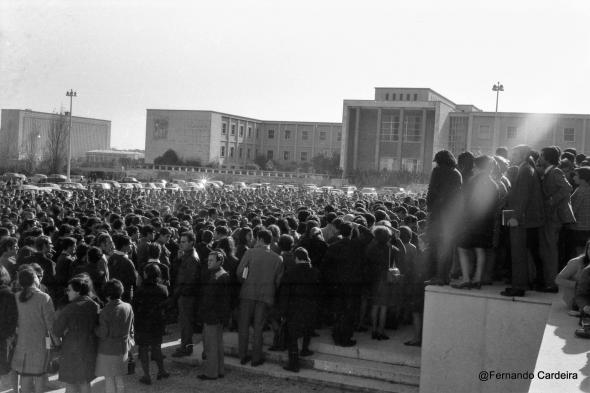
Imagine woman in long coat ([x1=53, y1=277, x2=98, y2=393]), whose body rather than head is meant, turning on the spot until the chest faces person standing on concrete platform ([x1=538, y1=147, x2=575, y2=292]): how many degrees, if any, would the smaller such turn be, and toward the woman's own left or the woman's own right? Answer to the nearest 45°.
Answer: approximately 135° to the woman's own right

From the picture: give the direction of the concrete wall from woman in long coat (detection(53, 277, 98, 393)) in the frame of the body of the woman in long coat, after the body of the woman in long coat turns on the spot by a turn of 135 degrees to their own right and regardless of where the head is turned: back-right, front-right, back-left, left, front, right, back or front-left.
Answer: front

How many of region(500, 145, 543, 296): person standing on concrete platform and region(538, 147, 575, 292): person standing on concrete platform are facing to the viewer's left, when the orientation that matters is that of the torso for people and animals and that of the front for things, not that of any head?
2

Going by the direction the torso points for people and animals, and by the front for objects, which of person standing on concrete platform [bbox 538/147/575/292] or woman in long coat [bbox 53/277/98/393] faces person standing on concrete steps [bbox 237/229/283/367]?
person standing on concrete platform [bbox 538/147/575/292]

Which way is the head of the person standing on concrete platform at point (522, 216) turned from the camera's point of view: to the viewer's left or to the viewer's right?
to the viewer's left

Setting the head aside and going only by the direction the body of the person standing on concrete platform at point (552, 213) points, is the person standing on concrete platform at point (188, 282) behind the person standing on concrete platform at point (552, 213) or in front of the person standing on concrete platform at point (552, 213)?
in front

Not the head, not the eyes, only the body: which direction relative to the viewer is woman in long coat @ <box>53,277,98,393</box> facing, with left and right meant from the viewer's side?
facing away from the viewer and to the left of the viewer

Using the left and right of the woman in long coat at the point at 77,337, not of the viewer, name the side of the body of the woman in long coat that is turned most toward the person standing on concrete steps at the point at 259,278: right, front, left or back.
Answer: right

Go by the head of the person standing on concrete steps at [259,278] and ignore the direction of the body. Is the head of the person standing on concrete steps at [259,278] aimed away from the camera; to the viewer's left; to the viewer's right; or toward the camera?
away from the camera

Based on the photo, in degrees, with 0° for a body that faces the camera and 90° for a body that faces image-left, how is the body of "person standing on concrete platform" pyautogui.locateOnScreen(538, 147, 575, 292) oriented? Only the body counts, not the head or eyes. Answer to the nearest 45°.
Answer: approximately 90°

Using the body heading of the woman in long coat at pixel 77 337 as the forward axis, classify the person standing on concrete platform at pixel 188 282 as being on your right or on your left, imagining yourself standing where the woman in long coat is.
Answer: on your right

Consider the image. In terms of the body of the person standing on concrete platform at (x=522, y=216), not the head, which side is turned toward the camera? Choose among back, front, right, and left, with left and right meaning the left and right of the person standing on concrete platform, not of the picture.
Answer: left
